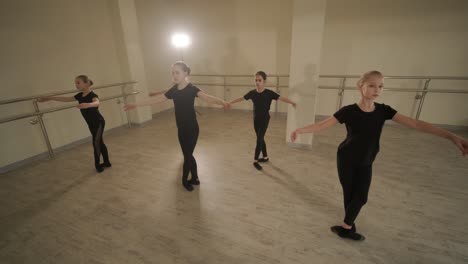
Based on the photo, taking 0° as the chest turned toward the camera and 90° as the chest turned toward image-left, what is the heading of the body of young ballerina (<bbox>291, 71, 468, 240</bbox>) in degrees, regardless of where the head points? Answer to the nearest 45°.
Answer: approximately 0°

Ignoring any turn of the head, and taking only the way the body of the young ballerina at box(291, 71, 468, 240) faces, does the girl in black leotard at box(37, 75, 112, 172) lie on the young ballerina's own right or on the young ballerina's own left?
on the young ballerina's own right

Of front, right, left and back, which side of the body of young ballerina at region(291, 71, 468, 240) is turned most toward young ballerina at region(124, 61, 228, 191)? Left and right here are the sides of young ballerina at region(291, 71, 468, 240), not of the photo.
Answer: right
